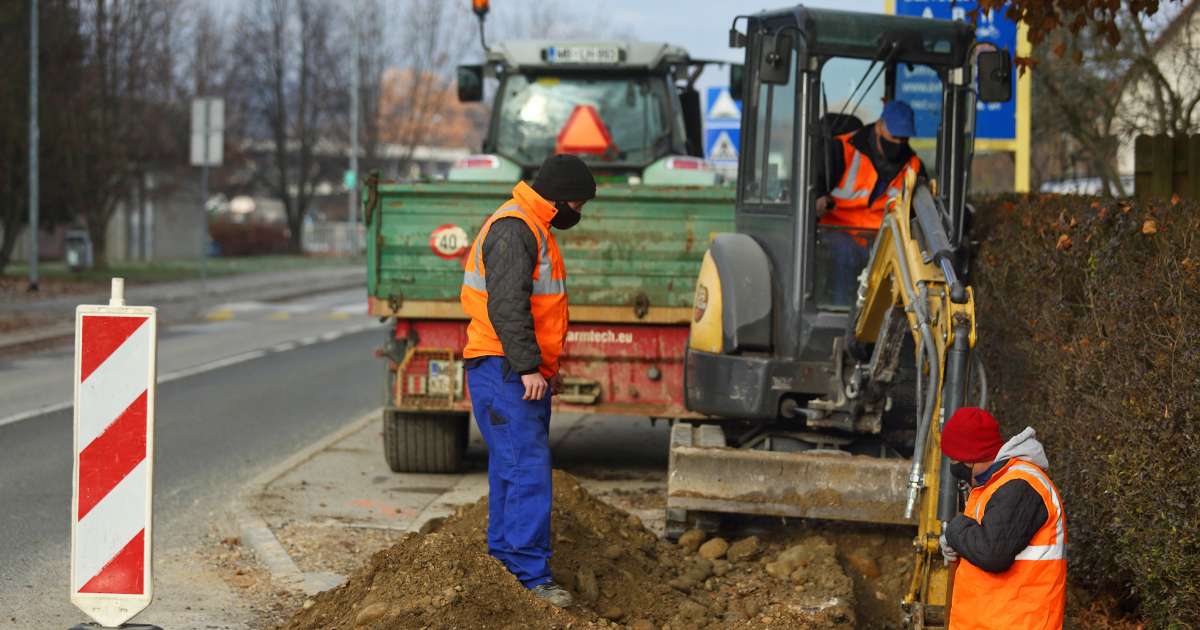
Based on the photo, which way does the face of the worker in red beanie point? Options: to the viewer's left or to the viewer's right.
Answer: to the viewer's left

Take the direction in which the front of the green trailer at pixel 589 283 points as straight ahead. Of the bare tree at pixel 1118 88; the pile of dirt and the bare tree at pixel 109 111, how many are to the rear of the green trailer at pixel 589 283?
1

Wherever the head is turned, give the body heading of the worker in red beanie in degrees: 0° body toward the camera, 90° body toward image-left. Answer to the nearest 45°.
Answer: approximately 90°

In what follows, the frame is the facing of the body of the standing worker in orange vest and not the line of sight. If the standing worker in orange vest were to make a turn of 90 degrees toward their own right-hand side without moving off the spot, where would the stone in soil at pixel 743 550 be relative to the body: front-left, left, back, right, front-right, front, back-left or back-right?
back-left

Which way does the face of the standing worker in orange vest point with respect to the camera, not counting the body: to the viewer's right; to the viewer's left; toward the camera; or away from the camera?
to the viewer's right

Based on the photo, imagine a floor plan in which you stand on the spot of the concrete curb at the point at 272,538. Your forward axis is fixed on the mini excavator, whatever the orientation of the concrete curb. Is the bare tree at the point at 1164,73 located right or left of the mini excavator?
left

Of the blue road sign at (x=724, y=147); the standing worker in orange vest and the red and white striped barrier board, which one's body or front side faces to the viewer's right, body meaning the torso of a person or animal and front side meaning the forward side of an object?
the standing worker in orange vest

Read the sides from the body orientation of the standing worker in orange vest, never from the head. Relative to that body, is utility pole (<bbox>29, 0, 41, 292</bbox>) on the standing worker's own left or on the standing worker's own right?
on the standing worker's own left

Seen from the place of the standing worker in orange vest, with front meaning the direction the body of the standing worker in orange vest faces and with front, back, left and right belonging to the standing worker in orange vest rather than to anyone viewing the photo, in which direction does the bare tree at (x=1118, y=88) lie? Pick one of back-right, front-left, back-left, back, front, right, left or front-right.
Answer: front-left

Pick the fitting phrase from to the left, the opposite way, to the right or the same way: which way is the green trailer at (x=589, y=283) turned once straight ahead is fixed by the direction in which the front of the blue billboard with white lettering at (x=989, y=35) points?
the opposite way

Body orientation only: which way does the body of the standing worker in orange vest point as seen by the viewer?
to the viewer's right

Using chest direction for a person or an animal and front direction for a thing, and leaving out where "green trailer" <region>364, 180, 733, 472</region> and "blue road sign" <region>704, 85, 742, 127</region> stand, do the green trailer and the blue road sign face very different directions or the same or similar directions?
very different directions

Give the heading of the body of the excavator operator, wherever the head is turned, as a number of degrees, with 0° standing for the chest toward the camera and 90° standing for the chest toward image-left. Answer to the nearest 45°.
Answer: approximately 315°
